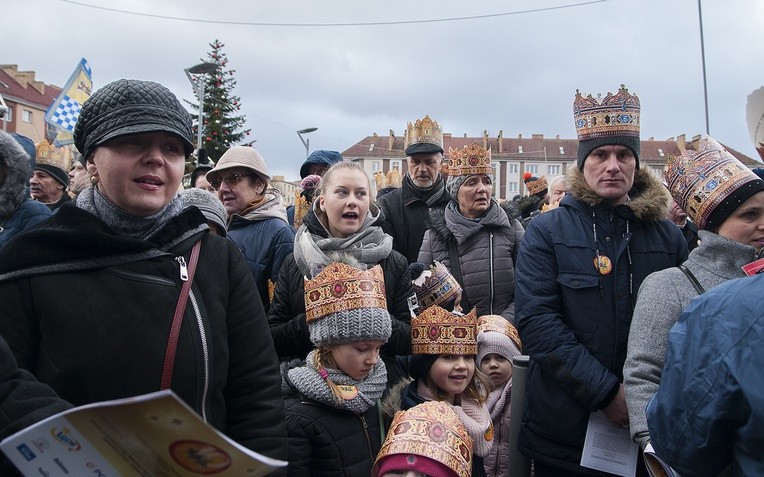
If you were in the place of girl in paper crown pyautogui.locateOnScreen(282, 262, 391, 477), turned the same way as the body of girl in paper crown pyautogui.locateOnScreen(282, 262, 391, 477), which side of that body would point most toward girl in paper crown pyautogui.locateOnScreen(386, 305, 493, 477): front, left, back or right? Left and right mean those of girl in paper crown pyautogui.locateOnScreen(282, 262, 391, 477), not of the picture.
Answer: left

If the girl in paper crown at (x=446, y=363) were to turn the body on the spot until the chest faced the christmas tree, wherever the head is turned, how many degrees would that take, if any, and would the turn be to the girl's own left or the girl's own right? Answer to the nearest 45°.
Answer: approximately 180°

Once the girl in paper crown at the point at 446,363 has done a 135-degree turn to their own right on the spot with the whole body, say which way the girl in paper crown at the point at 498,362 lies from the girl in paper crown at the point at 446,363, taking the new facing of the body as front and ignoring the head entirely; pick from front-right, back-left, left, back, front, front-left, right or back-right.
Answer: back-right

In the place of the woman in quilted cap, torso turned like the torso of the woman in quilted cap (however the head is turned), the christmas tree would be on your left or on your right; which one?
on your left

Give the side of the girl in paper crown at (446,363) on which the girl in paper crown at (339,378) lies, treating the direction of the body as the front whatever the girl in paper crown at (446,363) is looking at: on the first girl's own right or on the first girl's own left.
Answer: on the first girl's own right

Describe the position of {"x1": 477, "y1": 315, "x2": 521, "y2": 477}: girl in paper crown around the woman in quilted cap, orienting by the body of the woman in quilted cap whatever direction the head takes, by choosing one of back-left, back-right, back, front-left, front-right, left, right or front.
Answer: left

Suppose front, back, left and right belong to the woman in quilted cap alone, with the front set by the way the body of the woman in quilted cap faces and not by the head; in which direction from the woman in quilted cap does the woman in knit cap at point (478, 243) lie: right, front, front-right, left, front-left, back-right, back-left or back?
left

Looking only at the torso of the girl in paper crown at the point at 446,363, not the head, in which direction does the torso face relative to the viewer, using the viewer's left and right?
facing the viewer and to the right of the viewer

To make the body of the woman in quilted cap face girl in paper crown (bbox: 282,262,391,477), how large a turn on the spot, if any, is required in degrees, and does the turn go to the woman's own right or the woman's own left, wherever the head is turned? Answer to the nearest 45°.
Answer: approximately 90° to the woman's own left

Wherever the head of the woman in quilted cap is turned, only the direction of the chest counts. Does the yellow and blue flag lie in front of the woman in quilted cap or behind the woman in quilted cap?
behind

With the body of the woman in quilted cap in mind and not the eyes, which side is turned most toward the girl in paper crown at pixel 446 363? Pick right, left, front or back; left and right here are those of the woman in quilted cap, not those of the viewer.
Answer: left

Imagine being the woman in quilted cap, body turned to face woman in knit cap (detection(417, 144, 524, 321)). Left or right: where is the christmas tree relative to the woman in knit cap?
left
